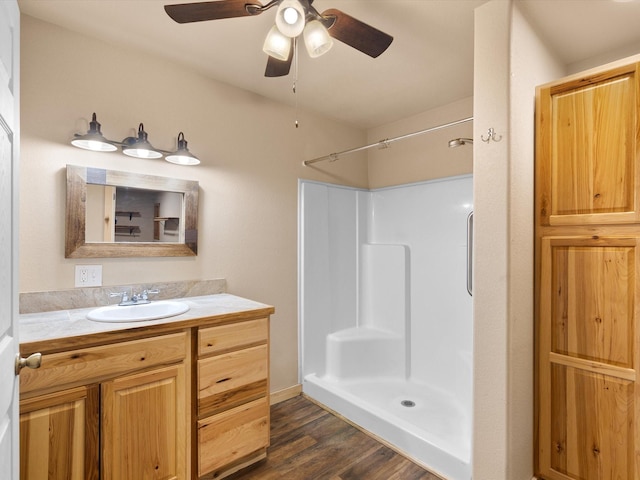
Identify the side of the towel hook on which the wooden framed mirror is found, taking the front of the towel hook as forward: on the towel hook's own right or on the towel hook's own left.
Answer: on the towel hook's own right

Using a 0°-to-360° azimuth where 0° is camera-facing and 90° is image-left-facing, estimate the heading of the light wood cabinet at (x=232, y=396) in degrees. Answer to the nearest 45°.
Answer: approximately 315°

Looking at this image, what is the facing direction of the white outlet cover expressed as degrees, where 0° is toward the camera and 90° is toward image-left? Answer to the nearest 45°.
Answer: approximately 0°

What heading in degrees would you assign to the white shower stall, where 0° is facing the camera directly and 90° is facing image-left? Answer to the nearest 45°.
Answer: approximately 45°

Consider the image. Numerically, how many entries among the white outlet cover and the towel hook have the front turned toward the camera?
2

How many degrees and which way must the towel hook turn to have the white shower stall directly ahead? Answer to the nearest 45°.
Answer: approximately 135° to its right

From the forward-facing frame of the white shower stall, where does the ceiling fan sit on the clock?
The ceiling fan is roughly at 11 o'clock from the white shower stall.

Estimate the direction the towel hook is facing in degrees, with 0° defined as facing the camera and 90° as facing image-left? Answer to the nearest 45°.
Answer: approximately 0°
